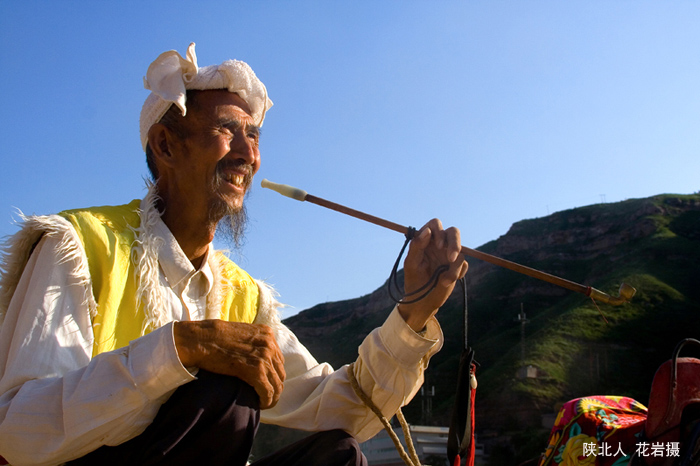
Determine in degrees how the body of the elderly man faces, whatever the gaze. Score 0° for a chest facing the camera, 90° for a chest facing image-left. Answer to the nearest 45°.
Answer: approximately 315°

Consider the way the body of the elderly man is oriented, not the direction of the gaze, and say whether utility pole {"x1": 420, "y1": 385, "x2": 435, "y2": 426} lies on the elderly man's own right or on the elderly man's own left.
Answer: on the elderly man's own left
